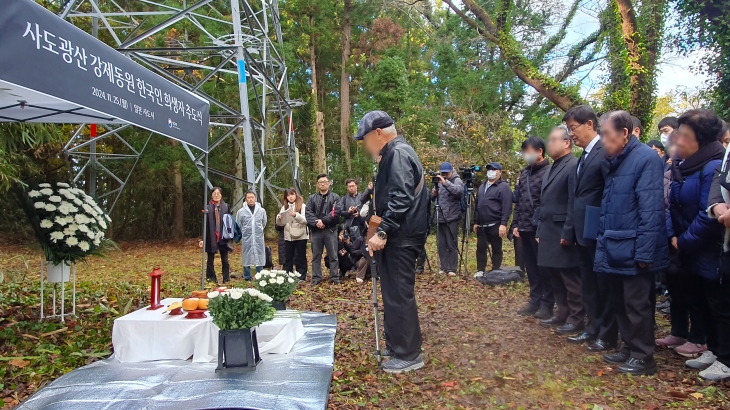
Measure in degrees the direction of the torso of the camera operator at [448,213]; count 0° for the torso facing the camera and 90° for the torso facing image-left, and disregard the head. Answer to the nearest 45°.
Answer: approximately 45°

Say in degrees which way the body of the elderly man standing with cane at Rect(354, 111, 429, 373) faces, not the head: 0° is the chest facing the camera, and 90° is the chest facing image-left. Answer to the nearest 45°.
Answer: approximately 90°

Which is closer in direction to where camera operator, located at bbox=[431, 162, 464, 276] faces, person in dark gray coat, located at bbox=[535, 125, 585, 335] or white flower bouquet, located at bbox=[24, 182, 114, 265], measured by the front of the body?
the white flower bouquet

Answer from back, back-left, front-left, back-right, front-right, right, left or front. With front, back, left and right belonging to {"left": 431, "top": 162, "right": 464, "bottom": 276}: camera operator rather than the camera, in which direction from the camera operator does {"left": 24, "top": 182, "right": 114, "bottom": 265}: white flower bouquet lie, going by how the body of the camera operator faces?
front

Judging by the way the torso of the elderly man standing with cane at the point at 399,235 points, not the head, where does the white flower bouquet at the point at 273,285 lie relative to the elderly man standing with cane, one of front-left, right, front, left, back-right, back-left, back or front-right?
front-right

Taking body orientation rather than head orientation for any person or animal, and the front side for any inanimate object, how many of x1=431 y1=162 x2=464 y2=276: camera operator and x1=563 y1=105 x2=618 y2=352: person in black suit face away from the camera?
0

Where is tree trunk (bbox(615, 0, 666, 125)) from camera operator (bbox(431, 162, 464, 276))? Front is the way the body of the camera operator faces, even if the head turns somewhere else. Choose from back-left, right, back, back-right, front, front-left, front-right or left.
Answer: back

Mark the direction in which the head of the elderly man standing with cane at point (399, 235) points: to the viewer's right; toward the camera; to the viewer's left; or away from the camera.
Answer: to the viewer's left

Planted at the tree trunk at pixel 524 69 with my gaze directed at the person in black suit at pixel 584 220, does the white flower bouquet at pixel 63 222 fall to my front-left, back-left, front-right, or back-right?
front-right

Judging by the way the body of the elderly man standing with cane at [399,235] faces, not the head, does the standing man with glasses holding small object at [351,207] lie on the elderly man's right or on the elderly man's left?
on the elderly man's right

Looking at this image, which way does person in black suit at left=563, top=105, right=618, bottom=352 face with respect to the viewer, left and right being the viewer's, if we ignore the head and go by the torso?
facing the viewer and to the left of the viewer

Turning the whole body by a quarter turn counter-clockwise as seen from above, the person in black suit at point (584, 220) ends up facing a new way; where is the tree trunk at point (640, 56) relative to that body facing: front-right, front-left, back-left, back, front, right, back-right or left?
back-left

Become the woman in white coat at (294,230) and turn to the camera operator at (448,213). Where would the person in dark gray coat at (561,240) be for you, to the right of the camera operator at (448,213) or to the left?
right

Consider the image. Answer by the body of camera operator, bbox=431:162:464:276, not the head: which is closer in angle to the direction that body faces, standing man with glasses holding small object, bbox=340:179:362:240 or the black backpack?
the standing man with glasses holding small object
